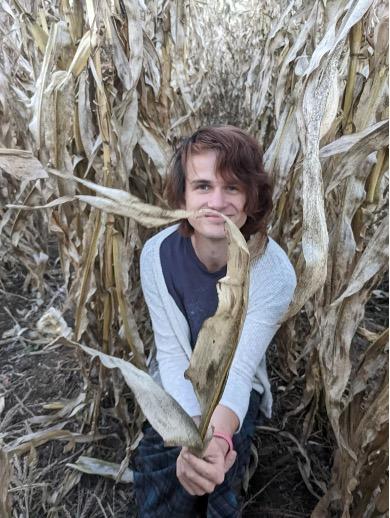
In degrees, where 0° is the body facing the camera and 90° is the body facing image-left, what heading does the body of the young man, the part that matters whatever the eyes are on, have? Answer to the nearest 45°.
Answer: approximately 0°
